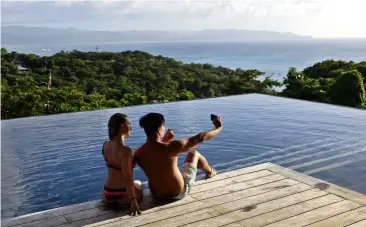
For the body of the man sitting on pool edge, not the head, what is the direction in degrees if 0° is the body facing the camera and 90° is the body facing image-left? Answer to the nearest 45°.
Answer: approximately 225°

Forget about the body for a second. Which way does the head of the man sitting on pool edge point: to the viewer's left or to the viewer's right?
to the viewer's right
